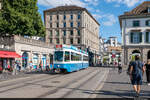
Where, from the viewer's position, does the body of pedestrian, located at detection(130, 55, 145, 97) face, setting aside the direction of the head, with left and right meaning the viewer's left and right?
facing away from the viewer

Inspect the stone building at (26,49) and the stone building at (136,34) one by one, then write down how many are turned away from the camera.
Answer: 0

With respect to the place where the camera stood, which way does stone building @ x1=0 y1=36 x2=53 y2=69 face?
facing the viewer and to the right of the viewer

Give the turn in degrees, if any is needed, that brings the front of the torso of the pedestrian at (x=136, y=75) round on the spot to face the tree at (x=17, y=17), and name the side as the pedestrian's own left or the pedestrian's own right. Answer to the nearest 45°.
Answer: approximately 45° to the pedestrian's own left

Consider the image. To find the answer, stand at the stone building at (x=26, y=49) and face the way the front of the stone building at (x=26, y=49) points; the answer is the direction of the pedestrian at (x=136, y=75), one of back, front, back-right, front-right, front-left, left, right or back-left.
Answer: front-right

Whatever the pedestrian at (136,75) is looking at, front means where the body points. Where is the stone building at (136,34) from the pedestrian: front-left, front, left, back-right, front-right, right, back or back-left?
front

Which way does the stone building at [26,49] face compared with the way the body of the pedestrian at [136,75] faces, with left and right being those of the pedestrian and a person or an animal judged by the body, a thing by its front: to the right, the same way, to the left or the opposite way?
to the right

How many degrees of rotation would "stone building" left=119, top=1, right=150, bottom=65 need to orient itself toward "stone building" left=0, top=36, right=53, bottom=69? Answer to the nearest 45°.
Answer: approximately 45° to its right

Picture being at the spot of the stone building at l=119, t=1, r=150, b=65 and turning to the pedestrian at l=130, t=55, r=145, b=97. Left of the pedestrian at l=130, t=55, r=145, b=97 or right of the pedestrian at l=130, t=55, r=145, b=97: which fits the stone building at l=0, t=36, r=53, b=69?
right

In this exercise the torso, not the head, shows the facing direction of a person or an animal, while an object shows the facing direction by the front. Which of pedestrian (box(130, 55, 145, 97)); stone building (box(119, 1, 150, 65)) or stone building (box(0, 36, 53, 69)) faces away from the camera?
the pedestrian
